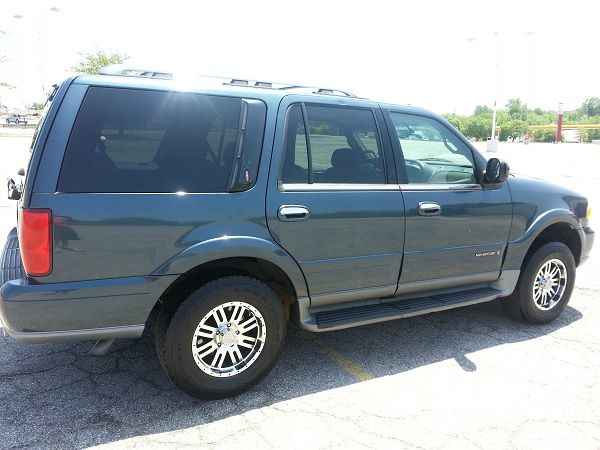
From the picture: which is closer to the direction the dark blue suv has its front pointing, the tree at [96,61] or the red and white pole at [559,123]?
the red and white pole

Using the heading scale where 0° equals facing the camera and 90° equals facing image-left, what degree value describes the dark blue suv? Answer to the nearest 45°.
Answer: approximately 225°

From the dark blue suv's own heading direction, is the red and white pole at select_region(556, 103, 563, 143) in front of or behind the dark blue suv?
in front

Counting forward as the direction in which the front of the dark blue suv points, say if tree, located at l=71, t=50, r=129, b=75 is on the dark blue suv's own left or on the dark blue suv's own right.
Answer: on the dark blue suv's own left
